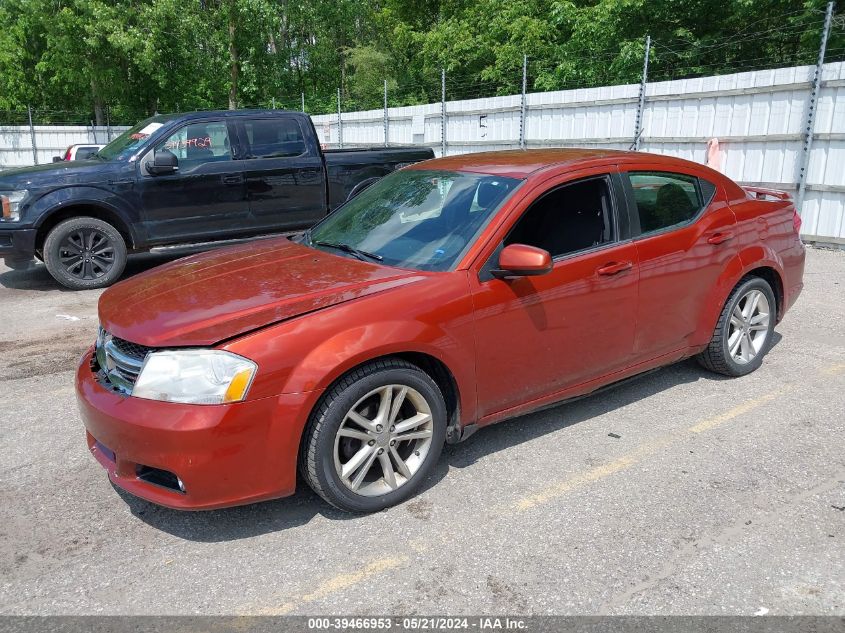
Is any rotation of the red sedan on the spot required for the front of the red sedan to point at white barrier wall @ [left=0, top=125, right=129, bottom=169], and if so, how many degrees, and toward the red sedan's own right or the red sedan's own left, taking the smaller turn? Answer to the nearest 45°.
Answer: approximately 90° to the red sedan's own right

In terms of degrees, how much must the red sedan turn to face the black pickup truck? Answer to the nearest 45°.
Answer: approximately 90° to its right

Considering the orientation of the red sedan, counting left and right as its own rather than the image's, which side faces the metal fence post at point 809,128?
back

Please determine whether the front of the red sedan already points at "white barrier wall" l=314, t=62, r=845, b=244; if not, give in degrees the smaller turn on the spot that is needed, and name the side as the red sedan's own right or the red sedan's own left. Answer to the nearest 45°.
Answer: approximately 180°

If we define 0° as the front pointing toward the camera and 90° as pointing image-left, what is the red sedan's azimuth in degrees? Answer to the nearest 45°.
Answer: approximately 45°

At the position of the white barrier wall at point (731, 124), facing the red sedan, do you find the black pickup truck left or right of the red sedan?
right
